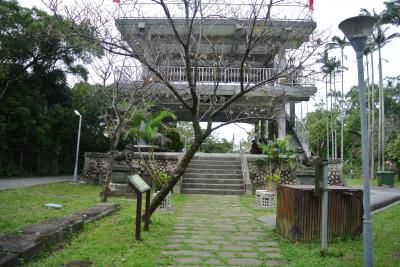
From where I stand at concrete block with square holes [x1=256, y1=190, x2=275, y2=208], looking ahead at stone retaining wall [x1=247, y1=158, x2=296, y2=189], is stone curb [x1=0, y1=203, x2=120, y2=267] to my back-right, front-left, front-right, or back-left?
back-left

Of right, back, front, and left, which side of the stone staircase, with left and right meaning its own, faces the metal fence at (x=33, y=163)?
right

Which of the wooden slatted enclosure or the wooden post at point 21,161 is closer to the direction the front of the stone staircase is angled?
the wooden slatted enclosure

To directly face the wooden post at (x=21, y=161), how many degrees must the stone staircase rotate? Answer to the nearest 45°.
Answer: approximately 90° to its right

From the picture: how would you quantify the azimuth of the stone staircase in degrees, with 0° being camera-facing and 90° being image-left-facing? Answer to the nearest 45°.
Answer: approximately 0°

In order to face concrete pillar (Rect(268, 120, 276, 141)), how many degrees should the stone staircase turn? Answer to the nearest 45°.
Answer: approximately 135° to its left

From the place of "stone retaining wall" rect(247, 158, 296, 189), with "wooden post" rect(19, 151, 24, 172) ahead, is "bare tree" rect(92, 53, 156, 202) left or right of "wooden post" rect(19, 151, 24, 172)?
left

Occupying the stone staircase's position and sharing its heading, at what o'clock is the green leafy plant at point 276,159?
The green leafy plant is roughly at 9 o'clock from the stone staircase.

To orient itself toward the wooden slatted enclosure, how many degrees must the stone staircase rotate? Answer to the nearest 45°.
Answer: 0° — it already faces it

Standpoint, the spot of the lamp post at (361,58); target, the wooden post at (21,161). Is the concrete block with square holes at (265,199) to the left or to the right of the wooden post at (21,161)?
right

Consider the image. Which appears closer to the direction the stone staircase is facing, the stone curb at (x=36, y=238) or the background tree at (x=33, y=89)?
the stone curb
